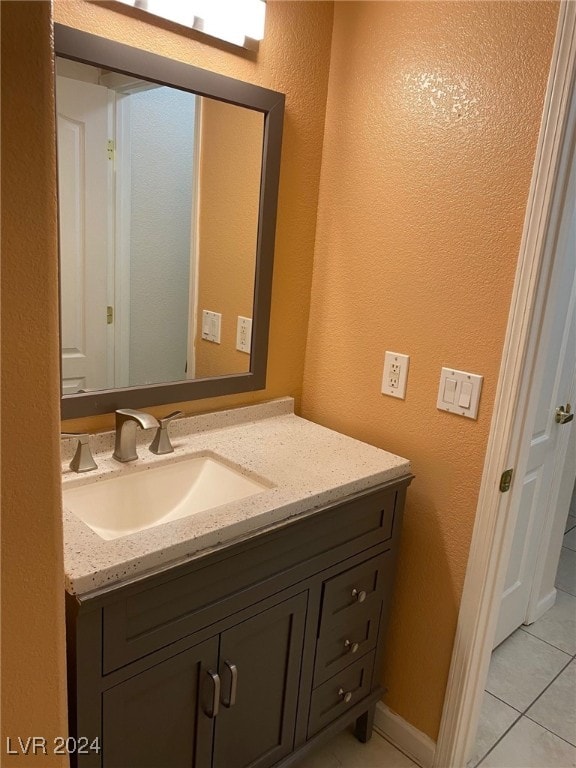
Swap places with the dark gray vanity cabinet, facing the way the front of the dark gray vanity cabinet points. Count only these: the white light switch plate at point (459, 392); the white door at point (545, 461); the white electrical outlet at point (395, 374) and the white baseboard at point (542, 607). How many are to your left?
4

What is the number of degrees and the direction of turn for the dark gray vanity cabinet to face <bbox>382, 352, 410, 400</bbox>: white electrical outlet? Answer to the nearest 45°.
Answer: approximately 90° to its left

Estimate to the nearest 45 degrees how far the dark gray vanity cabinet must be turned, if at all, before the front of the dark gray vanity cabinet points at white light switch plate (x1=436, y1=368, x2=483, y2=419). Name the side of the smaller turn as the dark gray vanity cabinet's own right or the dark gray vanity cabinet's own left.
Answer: approximately 90° to the dark gray vanity cabinet's own left

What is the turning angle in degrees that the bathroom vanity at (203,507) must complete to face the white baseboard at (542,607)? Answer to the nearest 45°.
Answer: approximately 90° to its left
